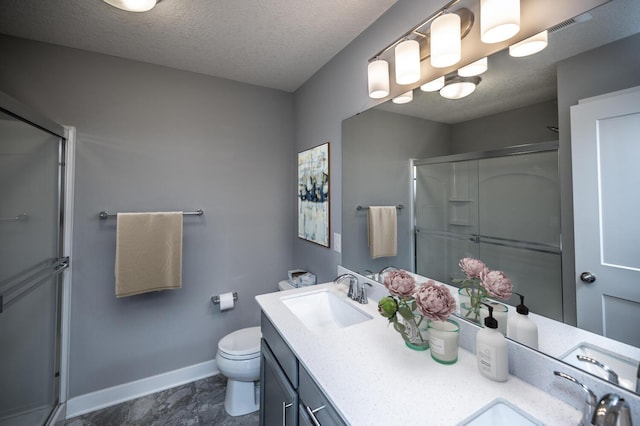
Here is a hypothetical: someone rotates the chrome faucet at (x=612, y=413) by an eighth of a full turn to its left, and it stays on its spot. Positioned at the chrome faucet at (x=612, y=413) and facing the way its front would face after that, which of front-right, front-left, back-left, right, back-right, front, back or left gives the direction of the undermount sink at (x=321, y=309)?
right

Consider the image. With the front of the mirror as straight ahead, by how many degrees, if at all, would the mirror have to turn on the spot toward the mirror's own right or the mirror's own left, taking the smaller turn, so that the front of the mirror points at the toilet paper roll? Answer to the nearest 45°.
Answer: approximately 45° to the mirror's own right

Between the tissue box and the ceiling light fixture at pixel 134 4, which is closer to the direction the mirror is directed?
the ceiling light fixture

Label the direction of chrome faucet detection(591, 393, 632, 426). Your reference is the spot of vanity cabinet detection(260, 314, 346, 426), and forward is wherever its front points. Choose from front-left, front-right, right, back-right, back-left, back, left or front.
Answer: back-left

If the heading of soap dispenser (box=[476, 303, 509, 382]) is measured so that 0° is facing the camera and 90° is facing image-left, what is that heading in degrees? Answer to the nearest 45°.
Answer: approximately 45°

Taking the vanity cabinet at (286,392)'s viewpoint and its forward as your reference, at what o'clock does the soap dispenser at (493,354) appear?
The soap dispenser is roughly at 7 o'clock from the vanity cabinet.

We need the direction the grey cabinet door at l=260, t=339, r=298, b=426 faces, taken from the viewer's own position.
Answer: facing to the left of the viewer

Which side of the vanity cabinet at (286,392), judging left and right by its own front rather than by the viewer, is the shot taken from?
left

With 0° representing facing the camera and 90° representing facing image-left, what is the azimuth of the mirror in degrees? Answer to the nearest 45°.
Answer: approximately 45°
